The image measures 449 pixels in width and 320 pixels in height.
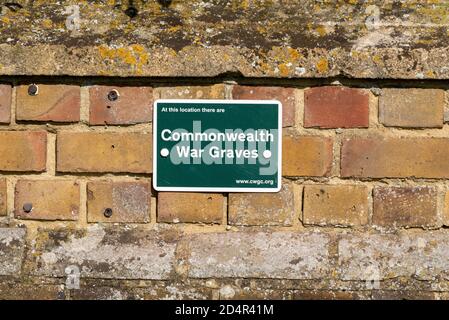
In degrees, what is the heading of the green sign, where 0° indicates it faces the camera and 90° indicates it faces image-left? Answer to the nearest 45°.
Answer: approximately 0°

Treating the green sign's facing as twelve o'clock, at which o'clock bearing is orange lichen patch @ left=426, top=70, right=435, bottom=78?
The orange lichen patch is roughly at 9 o'clock from the green sign.

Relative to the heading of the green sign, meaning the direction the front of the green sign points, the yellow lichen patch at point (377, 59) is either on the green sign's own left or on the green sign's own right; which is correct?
on the green sign's own left
